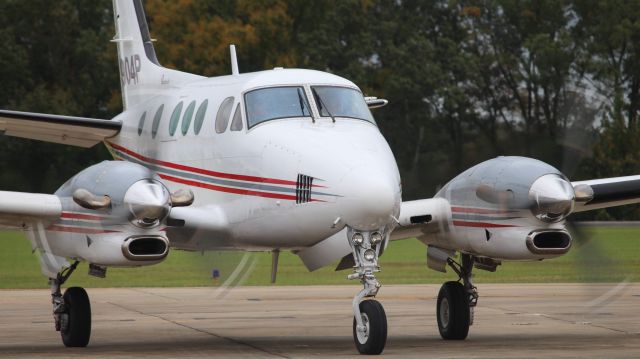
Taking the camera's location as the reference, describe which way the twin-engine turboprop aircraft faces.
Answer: facing the viewer and to the right of the viewer
